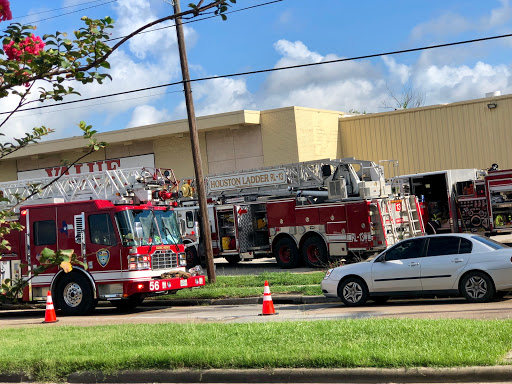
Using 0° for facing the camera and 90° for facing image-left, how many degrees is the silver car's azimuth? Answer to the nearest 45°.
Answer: approximately 90°

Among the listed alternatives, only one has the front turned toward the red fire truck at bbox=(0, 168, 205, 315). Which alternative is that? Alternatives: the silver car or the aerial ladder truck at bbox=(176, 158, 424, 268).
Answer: the silver car

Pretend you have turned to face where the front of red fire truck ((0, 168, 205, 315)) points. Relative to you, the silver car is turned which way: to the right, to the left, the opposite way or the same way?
the opposite way

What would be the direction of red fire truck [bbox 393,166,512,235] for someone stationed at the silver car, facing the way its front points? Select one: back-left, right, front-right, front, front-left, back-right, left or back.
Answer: right

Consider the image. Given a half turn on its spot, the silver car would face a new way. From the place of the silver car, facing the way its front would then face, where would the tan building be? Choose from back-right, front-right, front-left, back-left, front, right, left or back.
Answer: left

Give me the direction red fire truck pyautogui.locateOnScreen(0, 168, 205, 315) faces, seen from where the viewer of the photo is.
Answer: facing the viewer and to the right of the viewer

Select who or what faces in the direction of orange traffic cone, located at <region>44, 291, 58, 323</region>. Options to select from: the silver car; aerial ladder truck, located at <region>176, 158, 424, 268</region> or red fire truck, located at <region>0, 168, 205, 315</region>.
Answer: the silver car

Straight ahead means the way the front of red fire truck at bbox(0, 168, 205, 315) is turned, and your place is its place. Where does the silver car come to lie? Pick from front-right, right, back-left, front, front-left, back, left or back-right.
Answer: front

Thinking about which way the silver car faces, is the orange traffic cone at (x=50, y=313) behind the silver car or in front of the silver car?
in front

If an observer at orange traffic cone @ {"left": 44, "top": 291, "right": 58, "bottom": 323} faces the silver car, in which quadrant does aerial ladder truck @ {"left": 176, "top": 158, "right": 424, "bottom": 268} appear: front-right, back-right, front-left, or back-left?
front-left

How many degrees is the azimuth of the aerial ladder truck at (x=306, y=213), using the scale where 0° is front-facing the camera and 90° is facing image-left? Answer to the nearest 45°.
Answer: approximately 135°

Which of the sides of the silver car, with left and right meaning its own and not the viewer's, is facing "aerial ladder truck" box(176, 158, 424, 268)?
right

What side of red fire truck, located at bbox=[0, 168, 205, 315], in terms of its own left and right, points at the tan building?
left
